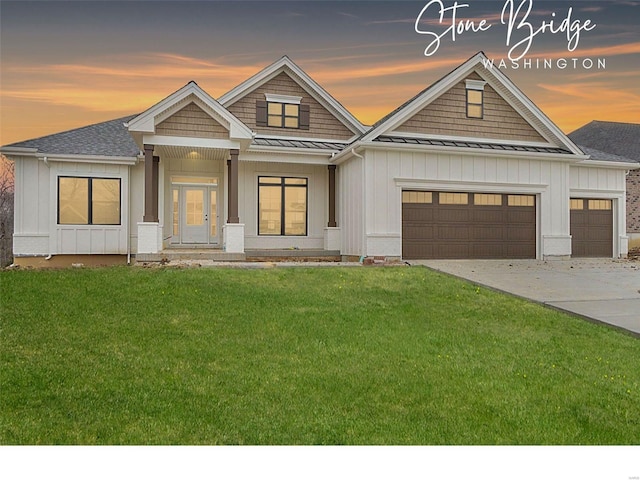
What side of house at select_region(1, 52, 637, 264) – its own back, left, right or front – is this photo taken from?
front

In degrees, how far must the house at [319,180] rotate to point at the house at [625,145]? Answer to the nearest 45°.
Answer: approximately 135° to its left
